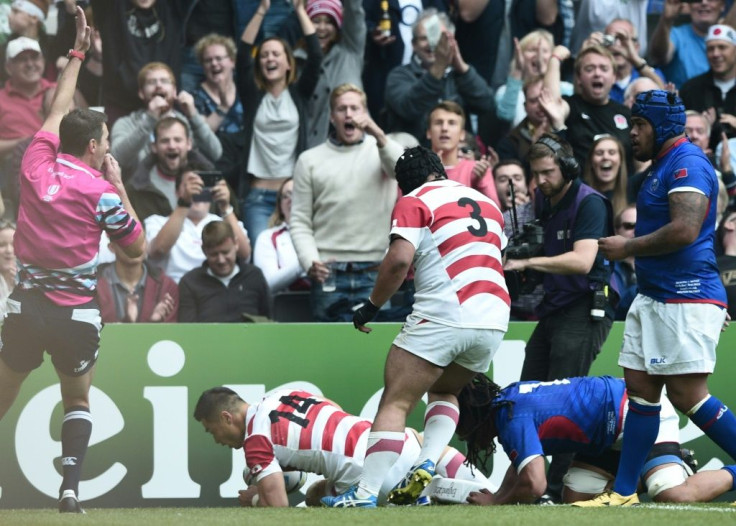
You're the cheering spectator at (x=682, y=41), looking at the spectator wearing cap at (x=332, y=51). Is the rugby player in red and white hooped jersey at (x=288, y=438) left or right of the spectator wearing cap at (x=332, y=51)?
left

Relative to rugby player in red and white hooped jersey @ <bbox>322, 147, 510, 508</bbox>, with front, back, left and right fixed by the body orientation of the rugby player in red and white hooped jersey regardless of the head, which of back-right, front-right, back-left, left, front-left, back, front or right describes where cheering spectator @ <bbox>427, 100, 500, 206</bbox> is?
front-right

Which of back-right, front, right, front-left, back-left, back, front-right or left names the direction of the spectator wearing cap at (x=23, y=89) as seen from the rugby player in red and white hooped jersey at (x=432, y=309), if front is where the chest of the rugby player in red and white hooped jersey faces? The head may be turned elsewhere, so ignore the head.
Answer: front

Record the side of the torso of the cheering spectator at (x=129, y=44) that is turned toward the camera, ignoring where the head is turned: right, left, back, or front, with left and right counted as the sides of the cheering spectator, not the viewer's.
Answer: front

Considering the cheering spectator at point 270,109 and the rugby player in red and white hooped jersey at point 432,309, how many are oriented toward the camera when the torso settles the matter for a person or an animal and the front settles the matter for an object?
1

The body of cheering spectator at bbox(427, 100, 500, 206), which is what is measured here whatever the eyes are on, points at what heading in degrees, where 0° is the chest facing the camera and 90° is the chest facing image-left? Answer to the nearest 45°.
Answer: approximately 0°

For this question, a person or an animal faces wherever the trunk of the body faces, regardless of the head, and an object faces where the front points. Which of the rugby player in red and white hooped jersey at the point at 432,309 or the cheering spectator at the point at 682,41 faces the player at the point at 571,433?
the cheering spectator

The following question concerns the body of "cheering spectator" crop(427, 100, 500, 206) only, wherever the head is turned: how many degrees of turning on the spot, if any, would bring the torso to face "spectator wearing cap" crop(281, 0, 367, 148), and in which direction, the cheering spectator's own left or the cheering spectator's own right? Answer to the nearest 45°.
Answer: approximately 135° to the cheering spectator's own right

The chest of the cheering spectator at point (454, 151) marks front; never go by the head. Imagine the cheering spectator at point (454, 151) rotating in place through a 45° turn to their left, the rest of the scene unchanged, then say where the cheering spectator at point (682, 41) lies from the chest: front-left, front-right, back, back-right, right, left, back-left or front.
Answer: left

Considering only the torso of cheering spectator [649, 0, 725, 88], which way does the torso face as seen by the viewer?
toward the camera

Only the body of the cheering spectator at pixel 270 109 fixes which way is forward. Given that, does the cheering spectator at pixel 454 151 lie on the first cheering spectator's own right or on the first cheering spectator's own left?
on the first cheering spectator's own left

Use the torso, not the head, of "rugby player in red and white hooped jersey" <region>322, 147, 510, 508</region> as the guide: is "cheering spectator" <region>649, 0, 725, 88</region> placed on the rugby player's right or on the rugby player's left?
on the rugby player's right

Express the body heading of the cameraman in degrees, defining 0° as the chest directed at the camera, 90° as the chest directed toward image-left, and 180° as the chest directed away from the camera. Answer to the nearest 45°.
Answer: approximately 45°
